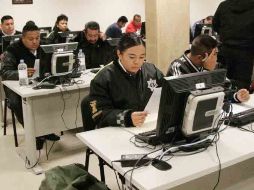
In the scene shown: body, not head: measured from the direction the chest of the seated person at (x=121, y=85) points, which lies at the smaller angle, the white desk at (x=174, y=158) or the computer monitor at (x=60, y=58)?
the white desk

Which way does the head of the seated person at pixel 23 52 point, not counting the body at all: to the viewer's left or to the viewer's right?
to the viewer's right

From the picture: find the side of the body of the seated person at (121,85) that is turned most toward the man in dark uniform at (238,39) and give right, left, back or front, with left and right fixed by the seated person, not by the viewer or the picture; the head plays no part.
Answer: left

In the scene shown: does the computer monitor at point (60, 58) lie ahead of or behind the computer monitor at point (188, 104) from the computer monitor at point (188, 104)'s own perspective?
ahead

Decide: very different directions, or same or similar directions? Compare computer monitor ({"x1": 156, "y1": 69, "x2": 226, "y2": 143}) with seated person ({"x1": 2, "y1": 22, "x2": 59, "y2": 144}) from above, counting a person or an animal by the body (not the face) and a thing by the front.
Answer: very different directions
